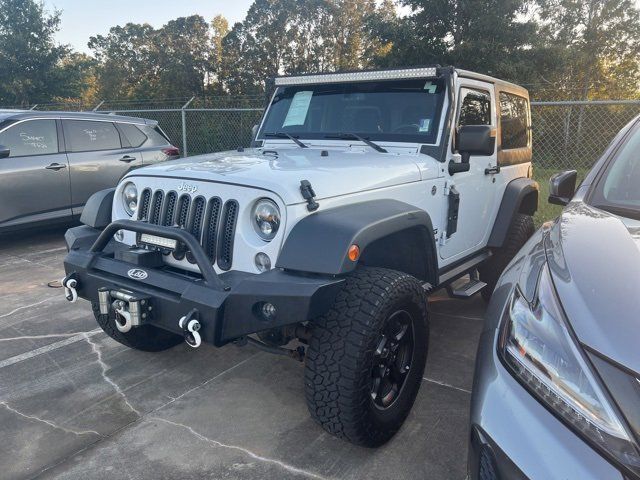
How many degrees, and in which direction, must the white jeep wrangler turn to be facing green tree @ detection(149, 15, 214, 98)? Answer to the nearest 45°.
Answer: approximately 135° to its right

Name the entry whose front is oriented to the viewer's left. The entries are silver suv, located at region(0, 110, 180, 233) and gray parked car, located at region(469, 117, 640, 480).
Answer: the silver suv

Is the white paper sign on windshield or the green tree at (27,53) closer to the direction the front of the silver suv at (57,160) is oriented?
the green tree

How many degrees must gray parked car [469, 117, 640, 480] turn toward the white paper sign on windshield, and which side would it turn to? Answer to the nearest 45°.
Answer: approximately 135° to its right

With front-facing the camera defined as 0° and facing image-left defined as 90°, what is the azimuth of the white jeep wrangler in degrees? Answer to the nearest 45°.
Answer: approximately 45°

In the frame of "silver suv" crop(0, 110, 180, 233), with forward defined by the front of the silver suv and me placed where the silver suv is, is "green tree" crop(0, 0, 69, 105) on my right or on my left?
on my right

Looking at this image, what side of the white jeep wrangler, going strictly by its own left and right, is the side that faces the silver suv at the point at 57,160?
right

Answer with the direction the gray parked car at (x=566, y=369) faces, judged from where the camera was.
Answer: facing the viewer

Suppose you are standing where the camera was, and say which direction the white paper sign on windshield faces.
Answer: facing the viewer and to the left of the viewer

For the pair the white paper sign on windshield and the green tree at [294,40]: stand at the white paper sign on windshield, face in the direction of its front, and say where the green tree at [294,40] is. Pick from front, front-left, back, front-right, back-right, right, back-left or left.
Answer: back-right

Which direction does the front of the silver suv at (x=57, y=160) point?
to the viewer's left

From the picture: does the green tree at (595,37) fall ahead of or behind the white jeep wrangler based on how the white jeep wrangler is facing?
behind

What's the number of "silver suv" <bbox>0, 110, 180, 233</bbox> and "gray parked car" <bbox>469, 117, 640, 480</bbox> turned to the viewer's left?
1

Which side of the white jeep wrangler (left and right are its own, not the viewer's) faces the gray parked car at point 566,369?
left
